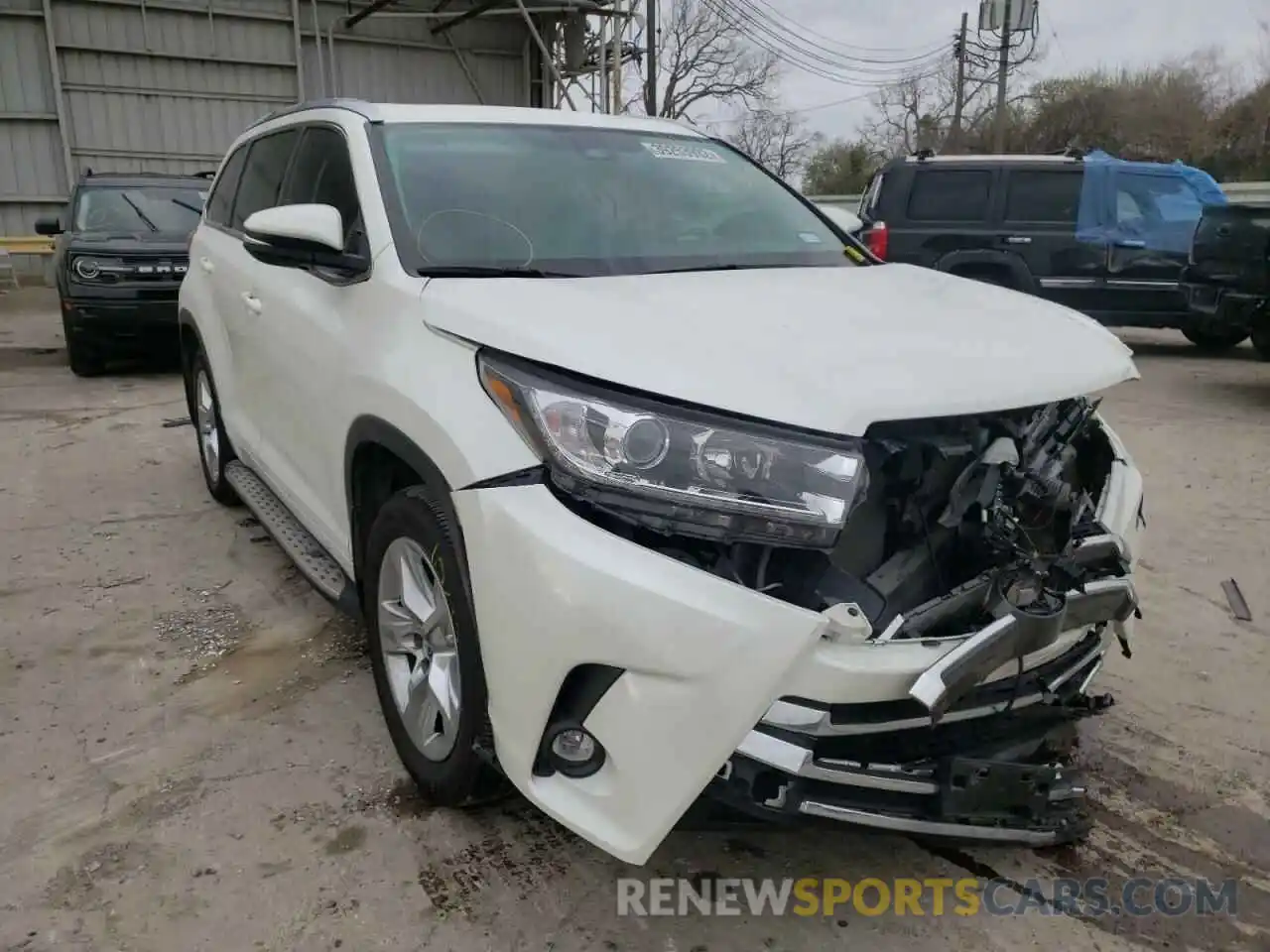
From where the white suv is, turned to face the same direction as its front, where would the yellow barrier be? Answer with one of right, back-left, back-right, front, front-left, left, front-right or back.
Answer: back

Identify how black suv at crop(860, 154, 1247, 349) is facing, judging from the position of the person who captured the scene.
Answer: facing to the right of the viewer

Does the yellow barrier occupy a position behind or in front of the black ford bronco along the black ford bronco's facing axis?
behind

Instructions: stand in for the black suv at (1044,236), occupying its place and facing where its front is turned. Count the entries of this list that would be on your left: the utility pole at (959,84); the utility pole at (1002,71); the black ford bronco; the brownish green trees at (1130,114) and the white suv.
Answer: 3

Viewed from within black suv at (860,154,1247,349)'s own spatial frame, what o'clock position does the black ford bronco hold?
The black ford bronco is roughly at 5 o'clock from the black suv.

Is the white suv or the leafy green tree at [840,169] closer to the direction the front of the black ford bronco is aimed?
the white suv

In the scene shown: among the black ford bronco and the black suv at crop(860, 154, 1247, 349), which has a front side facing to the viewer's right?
the black suv

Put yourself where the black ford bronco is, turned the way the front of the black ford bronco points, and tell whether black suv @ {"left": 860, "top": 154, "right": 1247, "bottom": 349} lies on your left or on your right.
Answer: on your left

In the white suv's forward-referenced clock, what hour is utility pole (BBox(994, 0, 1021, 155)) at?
The utility pole is roughly at 8 o'clock from the white suv.

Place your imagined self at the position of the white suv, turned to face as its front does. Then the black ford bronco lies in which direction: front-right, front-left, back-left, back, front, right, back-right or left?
back

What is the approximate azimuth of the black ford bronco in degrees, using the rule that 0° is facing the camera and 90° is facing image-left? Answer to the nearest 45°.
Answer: approximately 0°

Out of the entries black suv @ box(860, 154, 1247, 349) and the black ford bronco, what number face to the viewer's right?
1

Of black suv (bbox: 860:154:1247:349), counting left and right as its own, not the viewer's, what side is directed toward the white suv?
right

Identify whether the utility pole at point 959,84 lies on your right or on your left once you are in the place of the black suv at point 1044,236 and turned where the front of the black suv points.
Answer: on your left

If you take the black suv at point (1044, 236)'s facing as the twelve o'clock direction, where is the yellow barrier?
The yellow barrier is roughly at 6 o'clock from the black suv.

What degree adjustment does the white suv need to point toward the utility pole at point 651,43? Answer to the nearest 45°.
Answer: approximately 135° to its left

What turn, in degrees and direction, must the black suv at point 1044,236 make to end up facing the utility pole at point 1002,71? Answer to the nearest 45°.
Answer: approximately 90° to its left
